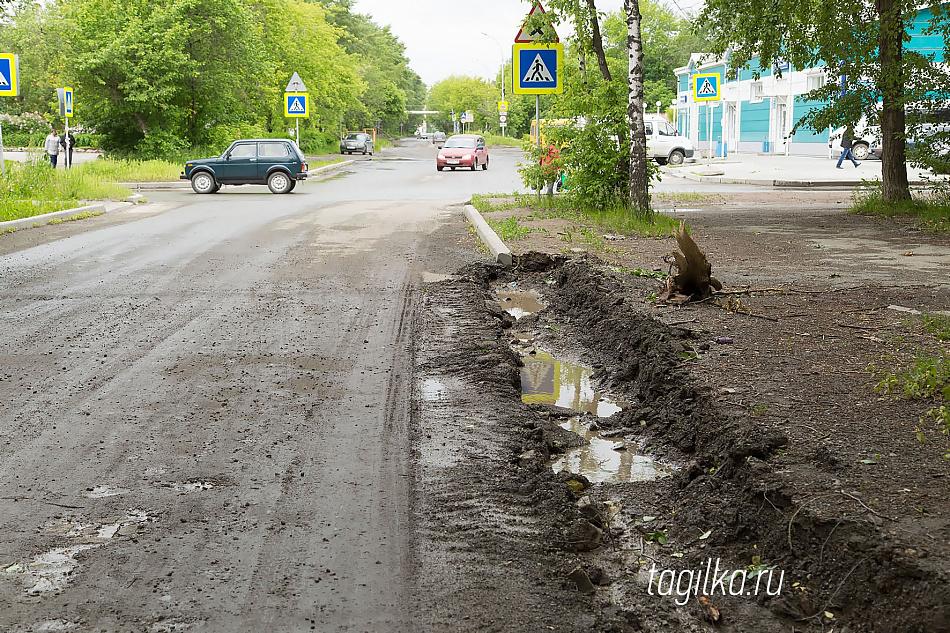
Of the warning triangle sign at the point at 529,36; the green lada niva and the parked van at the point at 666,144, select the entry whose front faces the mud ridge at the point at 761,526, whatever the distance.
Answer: the warning triangle sign

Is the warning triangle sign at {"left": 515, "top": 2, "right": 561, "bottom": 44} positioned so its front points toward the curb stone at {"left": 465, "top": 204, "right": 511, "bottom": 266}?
yes

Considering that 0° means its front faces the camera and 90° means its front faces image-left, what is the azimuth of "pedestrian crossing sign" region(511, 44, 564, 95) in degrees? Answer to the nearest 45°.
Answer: approximately 0°

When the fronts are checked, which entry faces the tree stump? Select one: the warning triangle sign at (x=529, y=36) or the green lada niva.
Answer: the warning triangle sign
